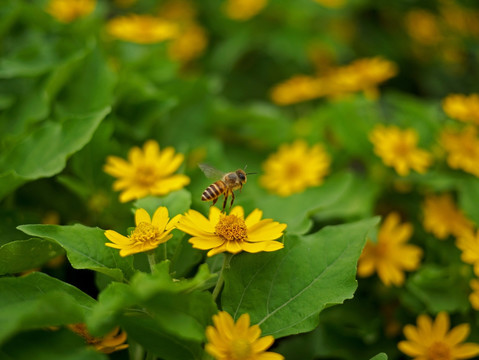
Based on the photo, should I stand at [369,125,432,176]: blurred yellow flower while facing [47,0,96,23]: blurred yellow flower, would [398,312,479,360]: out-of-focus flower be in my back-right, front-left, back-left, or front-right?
back-left

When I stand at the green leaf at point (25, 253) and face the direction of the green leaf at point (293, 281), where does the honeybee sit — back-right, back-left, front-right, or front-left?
front-left

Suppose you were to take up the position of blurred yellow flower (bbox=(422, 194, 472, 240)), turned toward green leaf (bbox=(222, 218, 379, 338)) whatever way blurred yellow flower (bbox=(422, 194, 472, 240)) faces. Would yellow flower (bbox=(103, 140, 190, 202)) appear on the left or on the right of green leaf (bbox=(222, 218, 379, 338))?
right

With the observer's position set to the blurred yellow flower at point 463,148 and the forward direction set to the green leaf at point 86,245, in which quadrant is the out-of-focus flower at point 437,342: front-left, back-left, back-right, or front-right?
front-left

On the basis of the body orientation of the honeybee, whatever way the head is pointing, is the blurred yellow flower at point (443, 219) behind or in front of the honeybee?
in front

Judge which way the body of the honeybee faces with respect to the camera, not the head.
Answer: to the viewer's right

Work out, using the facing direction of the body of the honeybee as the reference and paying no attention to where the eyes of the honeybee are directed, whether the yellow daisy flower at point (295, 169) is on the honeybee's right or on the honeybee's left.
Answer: on the honeybee's left

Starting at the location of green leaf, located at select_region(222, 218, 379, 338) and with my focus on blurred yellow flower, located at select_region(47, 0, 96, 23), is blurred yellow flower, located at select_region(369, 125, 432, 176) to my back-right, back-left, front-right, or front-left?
front-right
